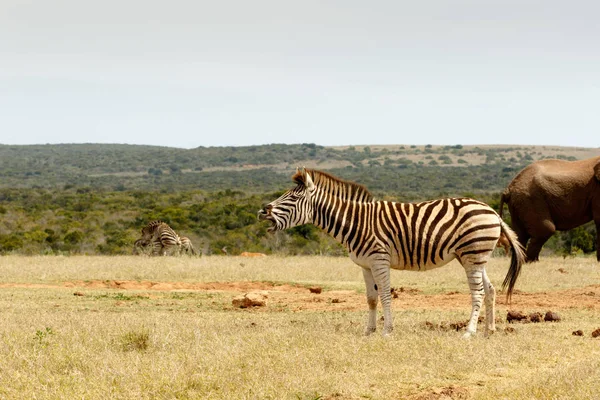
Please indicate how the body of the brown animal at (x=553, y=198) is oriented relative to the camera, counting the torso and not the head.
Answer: to the viewer's right

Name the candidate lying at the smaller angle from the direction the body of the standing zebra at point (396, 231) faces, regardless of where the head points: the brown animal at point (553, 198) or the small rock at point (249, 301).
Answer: the small rock

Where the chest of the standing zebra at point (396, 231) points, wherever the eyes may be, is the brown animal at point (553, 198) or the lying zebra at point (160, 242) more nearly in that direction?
the lying zebra

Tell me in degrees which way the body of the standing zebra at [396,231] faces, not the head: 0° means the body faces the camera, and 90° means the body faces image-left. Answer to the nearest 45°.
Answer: approximately 90°

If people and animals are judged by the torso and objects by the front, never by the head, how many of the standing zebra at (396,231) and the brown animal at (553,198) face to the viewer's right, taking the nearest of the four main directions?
1

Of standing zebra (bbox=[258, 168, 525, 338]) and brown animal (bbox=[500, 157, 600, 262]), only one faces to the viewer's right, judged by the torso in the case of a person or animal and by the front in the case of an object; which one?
the brown animal

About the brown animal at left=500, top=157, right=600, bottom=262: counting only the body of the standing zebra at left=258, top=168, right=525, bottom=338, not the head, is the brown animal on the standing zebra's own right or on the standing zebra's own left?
on the standing zebra's own right

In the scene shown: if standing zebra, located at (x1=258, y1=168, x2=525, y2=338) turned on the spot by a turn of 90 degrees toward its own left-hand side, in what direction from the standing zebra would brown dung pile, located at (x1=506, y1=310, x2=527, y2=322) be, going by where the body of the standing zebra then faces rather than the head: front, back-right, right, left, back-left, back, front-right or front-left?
back-left

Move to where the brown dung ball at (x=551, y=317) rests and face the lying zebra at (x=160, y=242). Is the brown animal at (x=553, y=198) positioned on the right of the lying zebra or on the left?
right

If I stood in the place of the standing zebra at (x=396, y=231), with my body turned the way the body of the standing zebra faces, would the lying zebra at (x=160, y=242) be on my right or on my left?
on my right

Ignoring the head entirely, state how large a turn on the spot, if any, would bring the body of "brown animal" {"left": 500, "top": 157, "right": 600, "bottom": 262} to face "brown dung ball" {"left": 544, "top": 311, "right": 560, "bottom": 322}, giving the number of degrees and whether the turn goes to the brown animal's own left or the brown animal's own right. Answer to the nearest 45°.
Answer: approximately 90° to the brown animal's own right

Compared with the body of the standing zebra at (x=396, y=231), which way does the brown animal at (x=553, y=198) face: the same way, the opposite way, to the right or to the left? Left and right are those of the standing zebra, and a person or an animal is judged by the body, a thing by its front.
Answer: the opposite way

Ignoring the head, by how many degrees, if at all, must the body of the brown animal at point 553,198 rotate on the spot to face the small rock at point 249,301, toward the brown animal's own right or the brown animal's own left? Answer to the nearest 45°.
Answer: approximately 135° to the brown animal's own right
